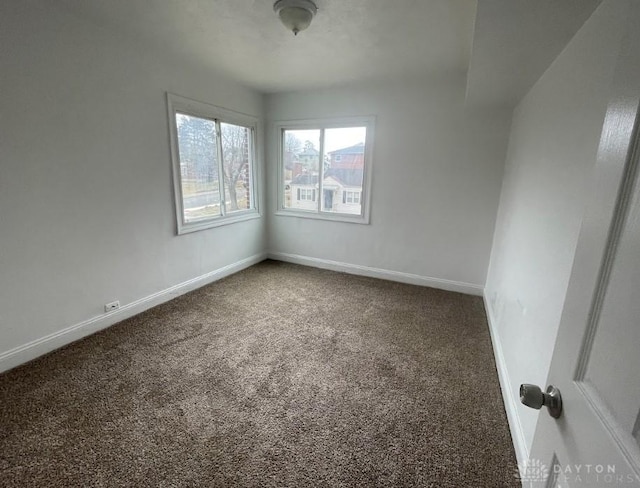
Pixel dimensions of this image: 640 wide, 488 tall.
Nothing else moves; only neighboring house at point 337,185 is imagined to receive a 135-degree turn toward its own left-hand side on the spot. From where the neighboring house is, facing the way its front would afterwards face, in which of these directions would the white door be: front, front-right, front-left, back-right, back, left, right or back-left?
back-right

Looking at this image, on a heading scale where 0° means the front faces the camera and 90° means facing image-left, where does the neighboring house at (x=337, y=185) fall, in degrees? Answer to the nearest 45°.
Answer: approximately 0°

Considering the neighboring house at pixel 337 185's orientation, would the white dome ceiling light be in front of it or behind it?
in front
